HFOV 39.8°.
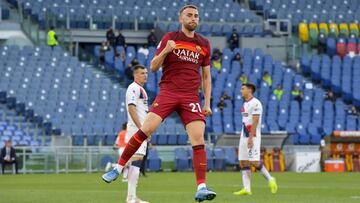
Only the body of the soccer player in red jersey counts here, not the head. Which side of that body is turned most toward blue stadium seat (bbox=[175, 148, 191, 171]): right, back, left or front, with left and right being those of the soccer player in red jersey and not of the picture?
back

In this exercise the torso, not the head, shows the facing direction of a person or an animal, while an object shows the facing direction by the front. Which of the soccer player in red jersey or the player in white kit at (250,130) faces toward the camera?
the soccer player in red jersey

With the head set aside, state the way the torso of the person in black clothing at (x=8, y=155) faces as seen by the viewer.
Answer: toward the camera

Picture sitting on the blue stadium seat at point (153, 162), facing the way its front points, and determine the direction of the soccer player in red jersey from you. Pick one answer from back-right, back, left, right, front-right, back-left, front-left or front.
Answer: front

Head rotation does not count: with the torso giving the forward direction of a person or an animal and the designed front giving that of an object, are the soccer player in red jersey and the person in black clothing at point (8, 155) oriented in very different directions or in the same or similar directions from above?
same or similar directions

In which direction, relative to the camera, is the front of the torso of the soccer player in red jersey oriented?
toward the camera

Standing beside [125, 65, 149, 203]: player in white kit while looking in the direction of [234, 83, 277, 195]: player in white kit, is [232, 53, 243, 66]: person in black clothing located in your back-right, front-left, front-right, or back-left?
front-left

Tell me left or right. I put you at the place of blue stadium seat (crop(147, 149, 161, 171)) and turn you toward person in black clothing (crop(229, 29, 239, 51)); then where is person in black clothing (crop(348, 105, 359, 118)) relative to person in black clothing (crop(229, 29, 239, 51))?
right

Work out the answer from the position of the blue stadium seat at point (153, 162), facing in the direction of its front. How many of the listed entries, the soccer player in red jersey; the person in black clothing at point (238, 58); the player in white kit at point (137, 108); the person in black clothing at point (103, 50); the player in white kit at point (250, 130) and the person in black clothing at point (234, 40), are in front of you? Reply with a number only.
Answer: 3
